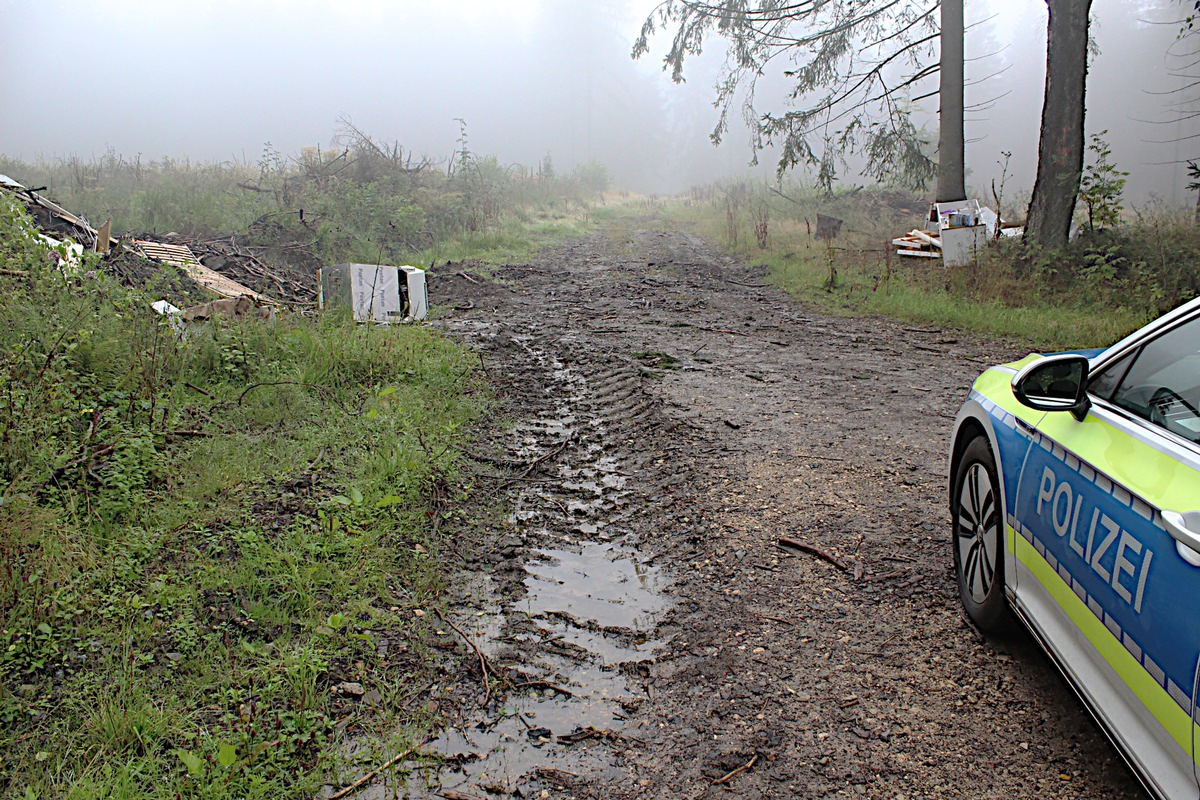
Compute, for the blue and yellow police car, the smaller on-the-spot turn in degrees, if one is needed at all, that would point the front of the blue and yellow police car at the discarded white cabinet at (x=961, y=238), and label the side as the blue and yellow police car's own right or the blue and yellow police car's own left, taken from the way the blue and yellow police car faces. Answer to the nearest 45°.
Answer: approximately 45° to the blue and yellow police car's own right

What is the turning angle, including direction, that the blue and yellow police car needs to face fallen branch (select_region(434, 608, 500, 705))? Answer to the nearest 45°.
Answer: approximately 45° to its left

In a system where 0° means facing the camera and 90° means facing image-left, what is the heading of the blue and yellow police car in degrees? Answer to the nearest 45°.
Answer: approximately 135°
